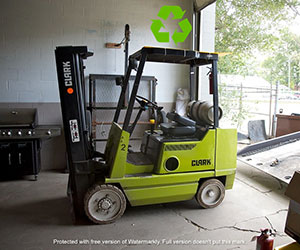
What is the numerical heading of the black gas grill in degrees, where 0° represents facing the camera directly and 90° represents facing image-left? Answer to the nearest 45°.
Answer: approximately 0°

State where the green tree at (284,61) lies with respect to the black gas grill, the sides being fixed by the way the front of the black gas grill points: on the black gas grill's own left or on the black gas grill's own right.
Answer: on the black gas grill's own left

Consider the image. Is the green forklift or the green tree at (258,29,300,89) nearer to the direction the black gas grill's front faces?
the green forklift

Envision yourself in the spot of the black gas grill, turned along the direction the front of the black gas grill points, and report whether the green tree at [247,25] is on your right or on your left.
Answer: on your left

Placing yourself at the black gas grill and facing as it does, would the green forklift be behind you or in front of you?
in front
